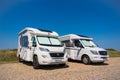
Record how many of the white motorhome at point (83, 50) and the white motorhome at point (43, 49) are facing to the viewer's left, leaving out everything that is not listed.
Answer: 0

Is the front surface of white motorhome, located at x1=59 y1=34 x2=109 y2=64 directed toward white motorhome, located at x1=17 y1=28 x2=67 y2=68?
no

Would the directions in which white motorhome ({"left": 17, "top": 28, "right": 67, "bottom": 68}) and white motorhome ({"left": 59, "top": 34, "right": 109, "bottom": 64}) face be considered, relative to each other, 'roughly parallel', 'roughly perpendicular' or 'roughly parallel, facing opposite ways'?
roughly parallel

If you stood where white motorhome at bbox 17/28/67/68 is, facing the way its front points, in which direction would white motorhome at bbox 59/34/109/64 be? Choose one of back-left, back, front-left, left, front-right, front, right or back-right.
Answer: left

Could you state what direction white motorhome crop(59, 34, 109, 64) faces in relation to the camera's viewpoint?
facing the viewer and to the right of the viewer
